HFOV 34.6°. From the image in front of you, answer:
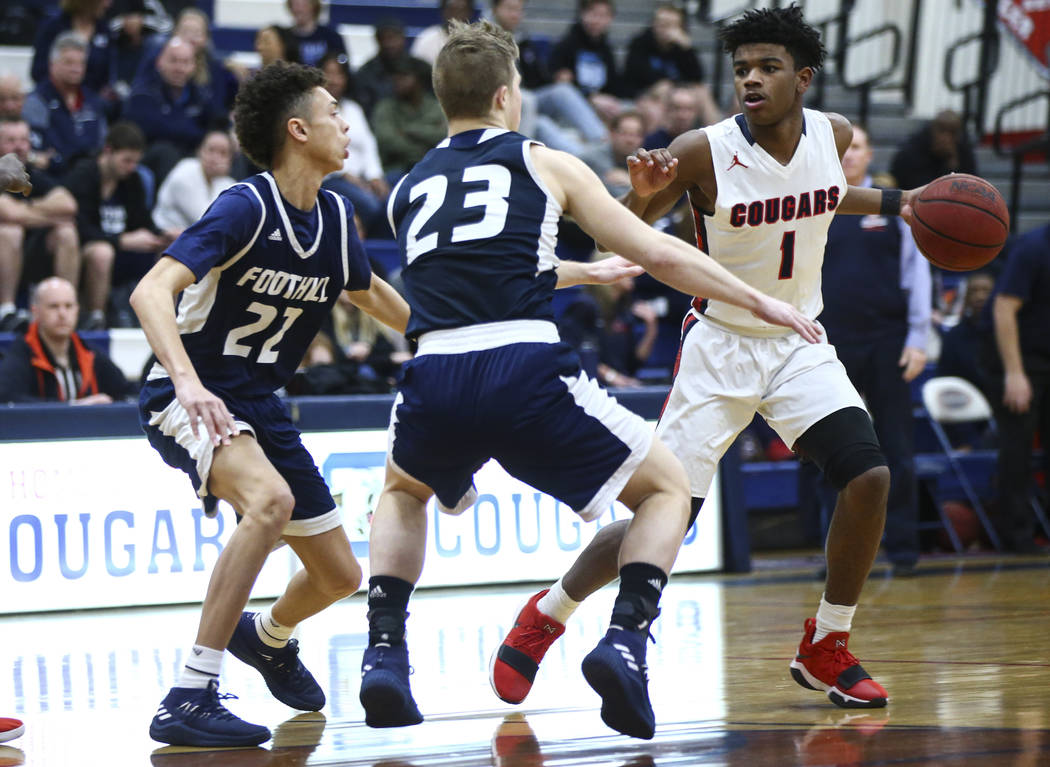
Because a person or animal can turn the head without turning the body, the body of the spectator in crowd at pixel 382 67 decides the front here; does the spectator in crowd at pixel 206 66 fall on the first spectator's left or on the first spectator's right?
on the first spectator's right

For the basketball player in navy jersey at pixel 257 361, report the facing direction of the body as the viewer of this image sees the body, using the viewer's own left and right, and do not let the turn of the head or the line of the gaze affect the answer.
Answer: facing the viewer and to the right of the viewer

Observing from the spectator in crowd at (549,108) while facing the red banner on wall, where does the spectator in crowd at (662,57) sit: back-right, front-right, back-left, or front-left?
front-left

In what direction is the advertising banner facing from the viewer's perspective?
toward the camera

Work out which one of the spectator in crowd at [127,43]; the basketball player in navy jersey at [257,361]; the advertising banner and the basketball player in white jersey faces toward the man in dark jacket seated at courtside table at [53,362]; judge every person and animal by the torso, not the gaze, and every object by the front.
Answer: the spectator in crowd at [127,43]

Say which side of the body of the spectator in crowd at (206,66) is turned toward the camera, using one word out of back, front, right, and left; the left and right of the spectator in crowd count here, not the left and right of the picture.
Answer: front

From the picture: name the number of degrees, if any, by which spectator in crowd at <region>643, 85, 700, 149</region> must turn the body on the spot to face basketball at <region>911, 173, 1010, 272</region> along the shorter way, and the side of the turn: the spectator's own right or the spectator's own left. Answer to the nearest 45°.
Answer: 0° — they already face it

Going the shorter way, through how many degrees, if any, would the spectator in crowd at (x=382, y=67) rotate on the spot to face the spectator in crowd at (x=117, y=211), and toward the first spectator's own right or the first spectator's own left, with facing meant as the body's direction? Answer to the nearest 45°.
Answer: approximately 45° to the first spectator's own right

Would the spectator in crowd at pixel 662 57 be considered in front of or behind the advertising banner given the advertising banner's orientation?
behind

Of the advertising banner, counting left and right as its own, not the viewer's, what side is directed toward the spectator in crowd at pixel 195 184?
back

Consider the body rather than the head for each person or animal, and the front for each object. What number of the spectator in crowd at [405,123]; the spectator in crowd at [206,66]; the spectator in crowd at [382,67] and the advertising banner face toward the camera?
4

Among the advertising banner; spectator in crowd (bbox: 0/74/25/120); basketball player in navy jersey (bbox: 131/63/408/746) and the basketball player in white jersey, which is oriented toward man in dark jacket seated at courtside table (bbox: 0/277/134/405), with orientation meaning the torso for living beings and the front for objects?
spectator in crowd (bbox: 0/74/25/120)

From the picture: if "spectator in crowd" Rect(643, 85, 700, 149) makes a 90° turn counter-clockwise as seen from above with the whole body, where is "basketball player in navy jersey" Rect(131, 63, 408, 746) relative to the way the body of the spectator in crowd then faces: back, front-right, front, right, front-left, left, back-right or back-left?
right

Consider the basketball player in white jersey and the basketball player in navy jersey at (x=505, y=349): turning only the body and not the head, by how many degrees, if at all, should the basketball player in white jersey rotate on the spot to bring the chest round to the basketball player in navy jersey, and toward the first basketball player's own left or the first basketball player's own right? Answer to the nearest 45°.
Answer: approximately 45° to the first basketball player's own right

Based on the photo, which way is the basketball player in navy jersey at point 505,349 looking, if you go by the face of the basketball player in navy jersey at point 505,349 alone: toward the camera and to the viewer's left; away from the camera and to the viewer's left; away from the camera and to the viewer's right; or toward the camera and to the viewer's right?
away from the camera and to the viewer's right

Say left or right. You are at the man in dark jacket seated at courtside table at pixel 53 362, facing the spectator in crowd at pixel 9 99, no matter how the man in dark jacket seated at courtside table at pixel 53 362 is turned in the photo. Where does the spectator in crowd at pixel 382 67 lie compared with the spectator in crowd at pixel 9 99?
right

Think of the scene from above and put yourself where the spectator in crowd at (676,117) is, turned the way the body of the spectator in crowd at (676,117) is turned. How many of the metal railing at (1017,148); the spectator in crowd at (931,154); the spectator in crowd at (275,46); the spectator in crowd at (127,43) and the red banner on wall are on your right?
2

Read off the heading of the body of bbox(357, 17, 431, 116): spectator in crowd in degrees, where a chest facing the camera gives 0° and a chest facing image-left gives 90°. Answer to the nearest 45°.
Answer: approximately 0°

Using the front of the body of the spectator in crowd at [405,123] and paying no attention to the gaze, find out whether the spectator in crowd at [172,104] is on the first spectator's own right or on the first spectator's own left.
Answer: on the first spectator's own right

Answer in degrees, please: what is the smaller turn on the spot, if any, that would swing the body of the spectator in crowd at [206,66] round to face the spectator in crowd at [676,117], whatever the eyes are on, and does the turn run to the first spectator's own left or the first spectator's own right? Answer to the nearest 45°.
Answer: approximately 90° to the first spectator's own left
